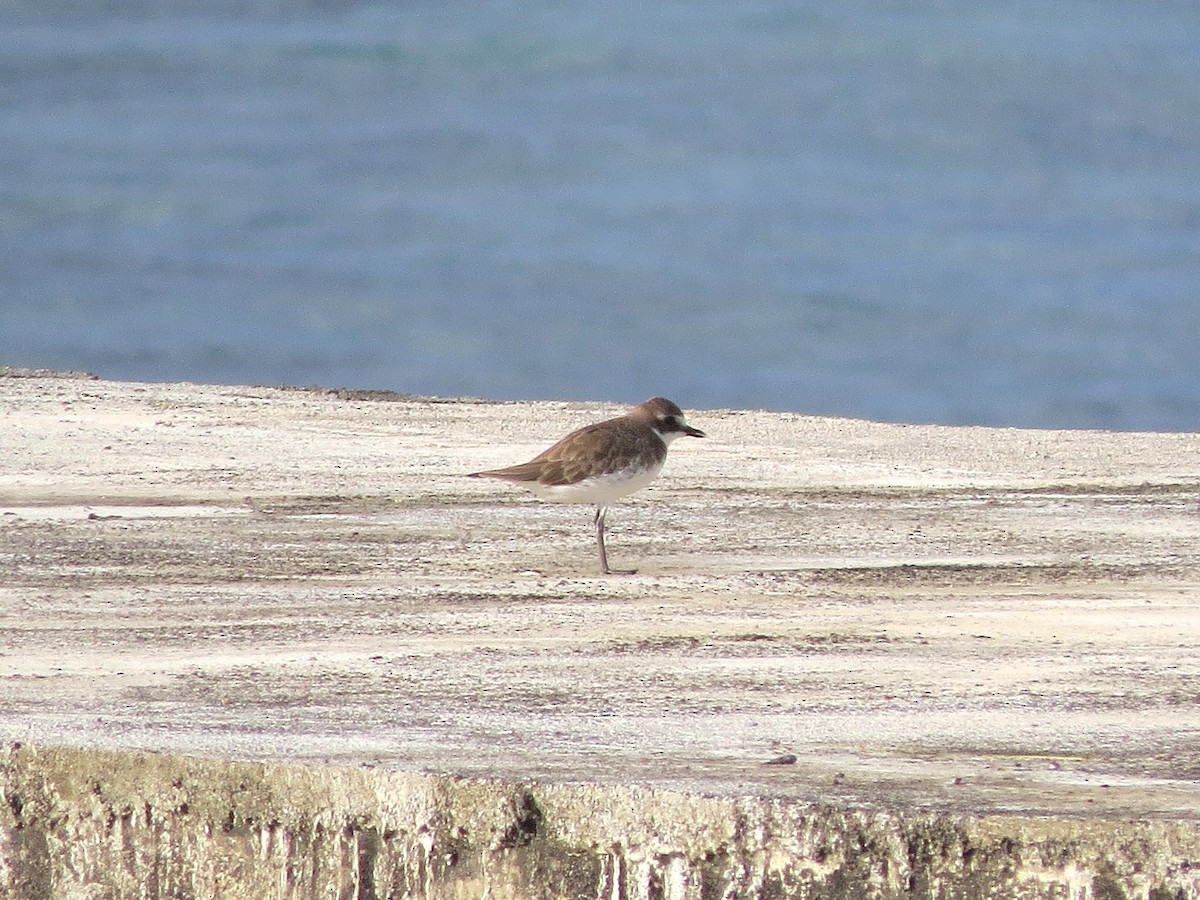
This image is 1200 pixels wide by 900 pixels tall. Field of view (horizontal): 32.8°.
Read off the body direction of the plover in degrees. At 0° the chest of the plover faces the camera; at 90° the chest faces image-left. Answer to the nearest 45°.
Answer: approximately 270°
